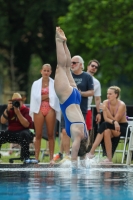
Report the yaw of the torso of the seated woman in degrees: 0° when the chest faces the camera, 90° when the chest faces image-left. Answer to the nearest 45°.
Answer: approximately 45°

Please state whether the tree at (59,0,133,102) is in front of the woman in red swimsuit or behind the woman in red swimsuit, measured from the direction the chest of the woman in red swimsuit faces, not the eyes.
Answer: behind

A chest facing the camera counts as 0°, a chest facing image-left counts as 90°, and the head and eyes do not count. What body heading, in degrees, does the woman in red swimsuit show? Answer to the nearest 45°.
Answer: approximately 0°

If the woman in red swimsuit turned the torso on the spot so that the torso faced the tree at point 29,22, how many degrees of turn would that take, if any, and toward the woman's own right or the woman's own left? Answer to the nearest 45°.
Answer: approximately 180°

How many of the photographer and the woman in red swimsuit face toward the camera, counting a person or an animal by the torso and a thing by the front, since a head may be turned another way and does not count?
2

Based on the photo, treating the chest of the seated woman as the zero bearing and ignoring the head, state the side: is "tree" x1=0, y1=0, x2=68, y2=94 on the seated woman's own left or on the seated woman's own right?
on the seated woman's own right

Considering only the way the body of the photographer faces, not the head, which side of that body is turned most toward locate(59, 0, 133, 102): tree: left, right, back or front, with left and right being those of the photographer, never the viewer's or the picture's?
back

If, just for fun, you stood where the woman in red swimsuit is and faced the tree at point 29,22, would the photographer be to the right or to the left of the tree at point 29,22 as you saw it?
left

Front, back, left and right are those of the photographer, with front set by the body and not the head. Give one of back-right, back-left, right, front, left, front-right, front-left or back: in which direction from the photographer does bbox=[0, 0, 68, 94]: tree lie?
back
